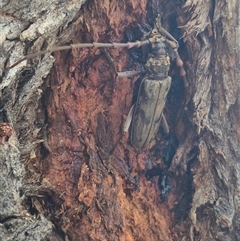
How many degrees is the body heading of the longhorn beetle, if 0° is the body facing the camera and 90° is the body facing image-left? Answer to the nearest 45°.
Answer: approximately 180°
